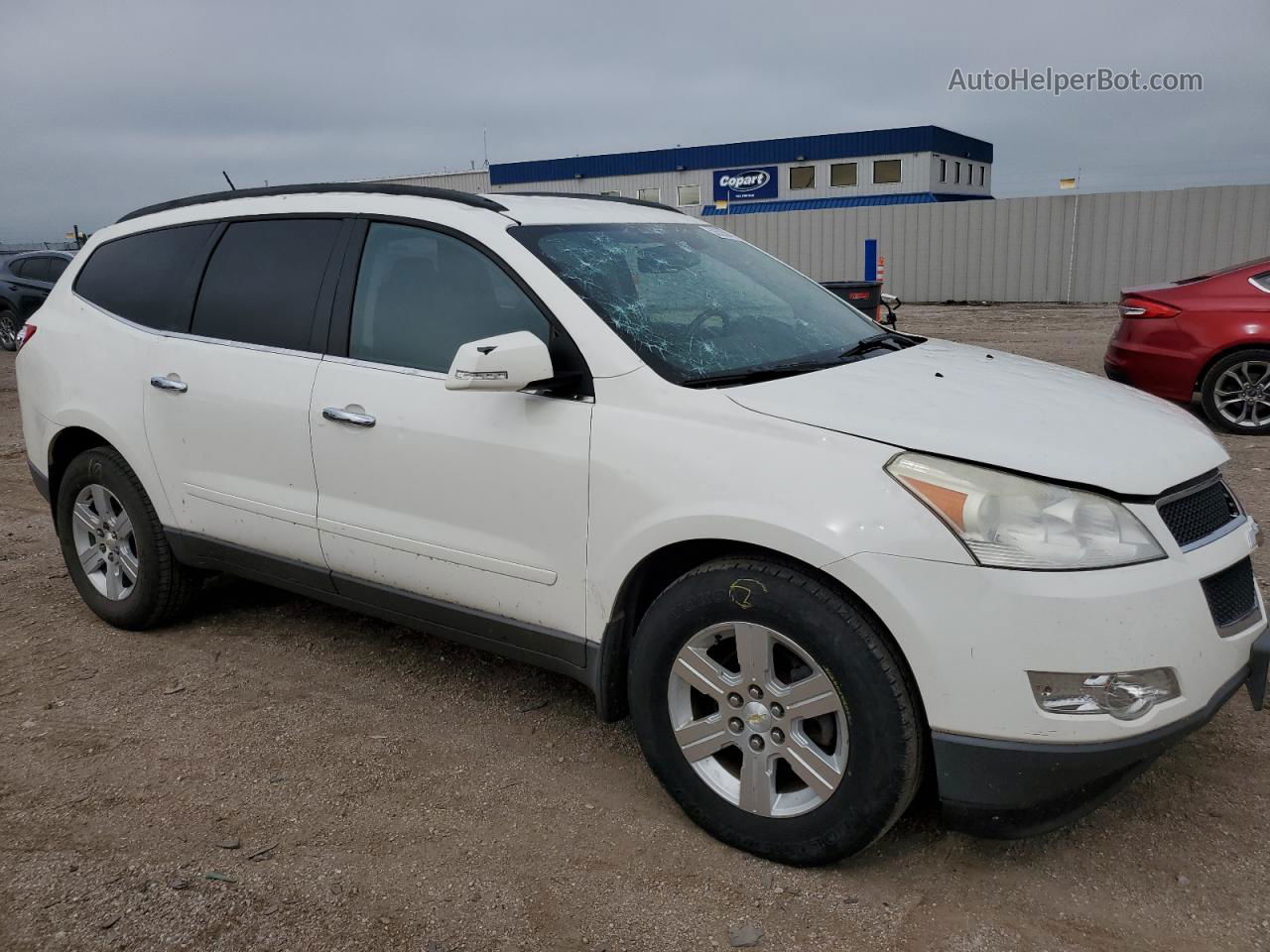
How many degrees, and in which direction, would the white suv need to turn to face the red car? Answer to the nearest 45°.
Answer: approximately 90° to its left

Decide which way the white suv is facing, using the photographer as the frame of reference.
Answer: facing the viewer and to the right of the viewer

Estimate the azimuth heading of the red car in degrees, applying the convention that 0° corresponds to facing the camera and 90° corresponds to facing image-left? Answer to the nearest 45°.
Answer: approximately 270°

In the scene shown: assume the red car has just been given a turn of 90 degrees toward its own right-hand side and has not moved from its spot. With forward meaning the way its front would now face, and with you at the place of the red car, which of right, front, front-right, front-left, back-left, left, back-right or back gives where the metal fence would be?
back

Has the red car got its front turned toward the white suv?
no

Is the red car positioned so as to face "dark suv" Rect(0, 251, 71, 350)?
no

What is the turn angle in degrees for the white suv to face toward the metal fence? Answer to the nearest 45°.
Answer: approximately 135° to its left

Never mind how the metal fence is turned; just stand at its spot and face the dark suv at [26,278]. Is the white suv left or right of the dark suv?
left
